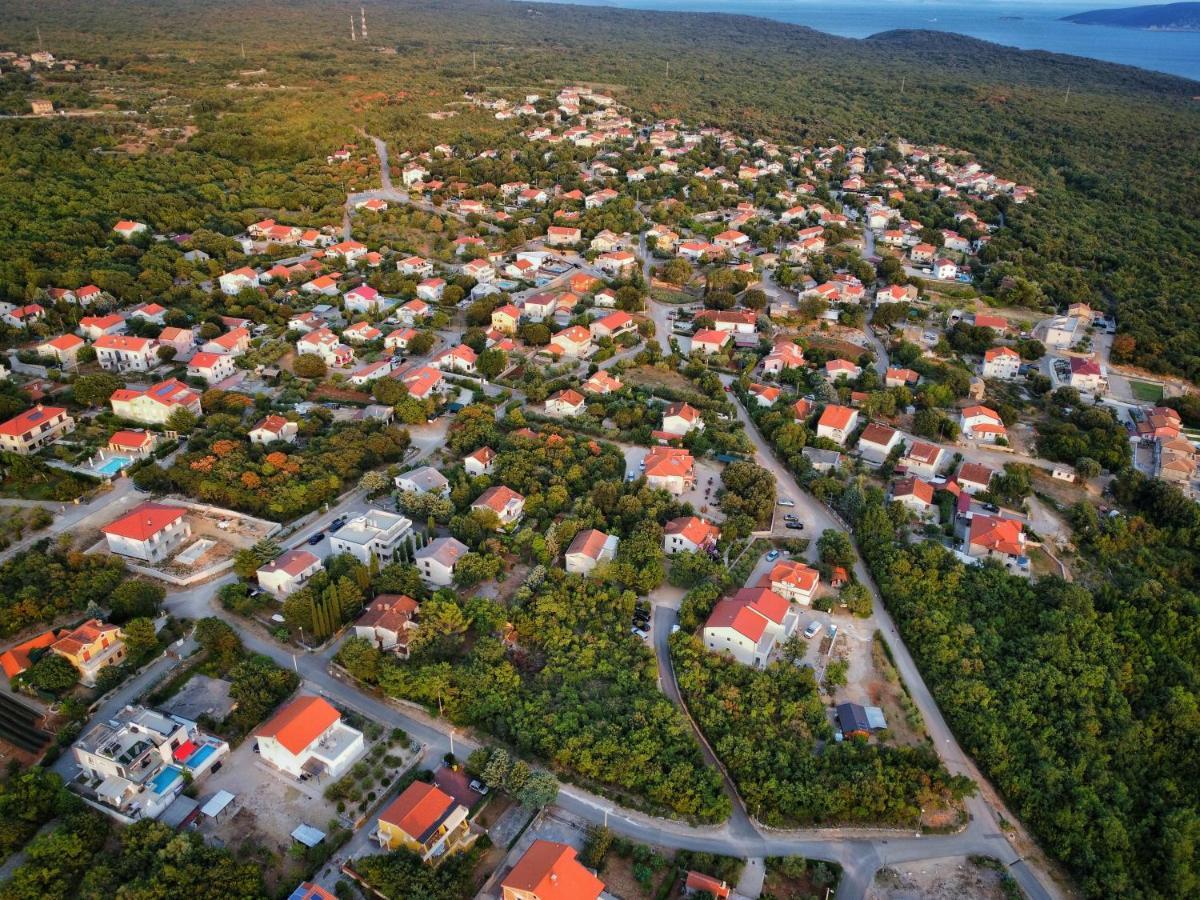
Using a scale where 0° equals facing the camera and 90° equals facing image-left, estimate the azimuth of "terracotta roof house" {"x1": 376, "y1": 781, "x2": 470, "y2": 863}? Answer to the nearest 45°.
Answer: approximately 315°

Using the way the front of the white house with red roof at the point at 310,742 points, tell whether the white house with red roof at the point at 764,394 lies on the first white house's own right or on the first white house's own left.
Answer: on the first white house's own left

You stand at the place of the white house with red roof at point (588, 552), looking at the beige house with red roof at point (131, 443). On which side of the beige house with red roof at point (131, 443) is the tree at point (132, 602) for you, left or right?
left

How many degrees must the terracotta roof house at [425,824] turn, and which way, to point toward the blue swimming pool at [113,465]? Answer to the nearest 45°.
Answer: approximately 180°

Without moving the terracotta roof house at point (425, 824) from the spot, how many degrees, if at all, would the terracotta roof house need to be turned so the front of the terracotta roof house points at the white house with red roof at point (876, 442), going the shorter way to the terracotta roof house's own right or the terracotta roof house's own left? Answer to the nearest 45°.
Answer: approximately 90° to the terracotta roof house's own left

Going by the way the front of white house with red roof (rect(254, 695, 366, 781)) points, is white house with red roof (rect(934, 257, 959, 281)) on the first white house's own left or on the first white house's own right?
on the first white house's own left

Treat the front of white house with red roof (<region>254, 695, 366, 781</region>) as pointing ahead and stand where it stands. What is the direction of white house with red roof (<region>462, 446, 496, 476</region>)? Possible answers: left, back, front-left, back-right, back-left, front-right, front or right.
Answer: left
